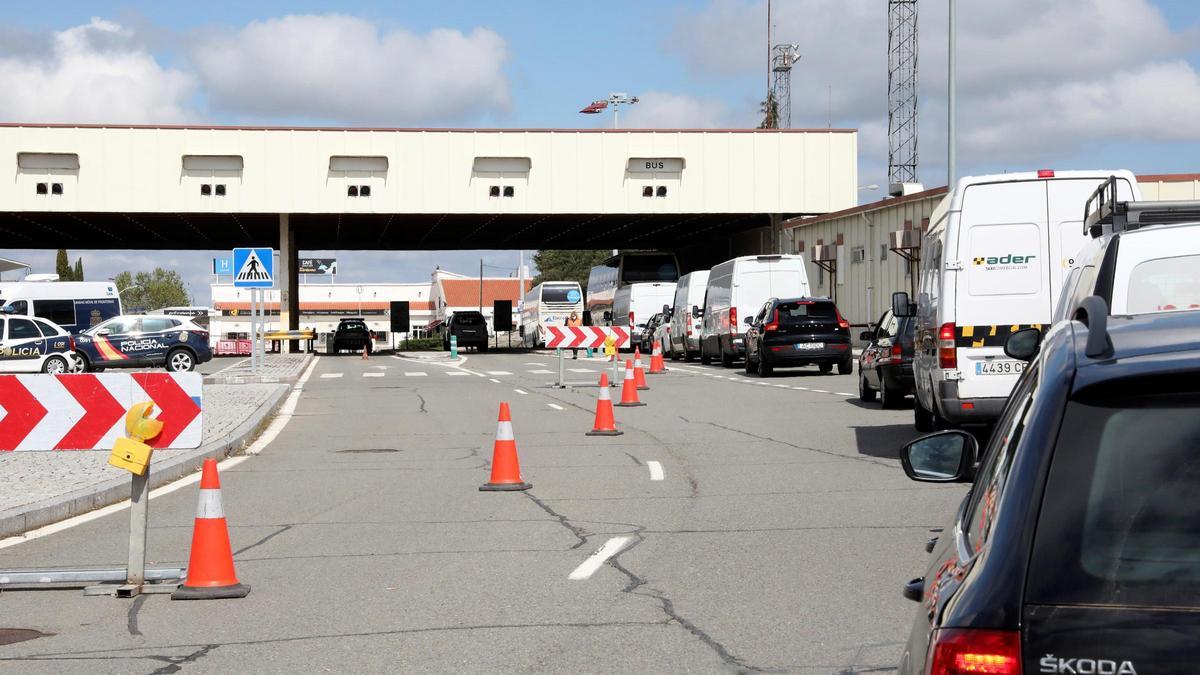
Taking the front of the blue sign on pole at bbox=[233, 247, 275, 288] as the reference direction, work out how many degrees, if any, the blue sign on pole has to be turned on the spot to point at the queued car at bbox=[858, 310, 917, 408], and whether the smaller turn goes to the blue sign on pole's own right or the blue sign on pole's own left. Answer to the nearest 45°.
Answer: approximately 45° to the blue sign on pole's own left

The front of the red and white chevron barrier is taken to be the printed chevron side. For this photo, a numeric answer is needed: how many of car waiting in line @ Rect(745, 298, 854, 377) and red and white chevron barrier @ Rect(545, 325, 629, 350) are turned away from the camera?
1

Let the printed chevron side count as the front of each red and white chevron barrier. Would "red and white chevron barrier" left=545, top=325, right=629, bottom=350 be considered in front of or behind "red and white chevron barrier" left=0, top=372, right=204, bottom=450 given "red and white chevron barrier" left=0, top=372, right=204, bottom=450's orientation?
behind

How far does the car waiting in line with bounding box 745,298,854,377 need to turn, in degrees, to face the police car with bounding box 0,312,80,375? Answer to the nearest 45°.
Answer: approximately 90° to its left

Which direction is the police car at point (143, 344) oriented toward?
to the viewer's left

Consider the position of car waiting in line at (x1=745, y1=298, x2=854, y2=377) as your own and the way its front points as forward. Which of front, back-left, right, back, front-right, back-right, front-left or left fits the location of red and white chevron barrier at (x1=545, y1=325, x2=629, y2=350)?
left

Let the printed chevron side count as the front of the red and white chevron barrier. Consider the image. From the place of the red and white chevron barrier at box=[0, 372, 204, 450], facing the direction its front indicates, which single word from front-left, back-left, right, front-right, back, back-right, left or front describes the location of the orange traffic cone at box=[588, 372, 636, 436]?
back-left

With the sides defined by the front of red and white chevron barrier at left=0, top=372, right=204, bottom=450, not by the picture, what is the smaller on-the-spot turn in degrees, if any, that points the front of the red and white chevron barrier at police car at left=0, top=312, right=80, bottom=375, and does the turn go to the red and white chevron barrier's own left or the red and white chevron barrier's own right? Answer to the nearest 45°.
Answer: approximately 180°
